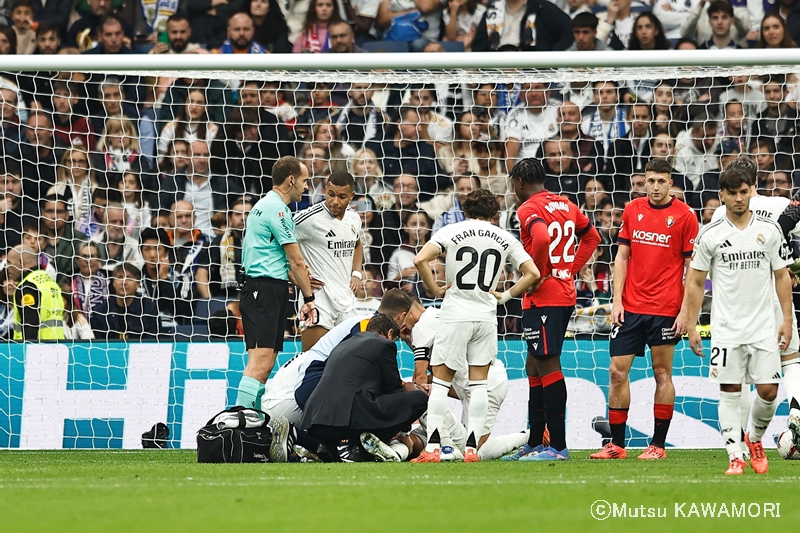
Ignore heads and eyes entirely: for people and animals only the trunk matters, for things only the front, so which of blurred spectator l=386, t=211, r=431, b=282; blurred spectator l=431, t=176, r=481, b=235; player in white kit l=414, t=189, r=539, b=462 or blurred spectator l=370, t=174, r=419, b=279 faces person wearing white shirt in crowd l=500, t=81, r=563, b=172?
the player in white kit

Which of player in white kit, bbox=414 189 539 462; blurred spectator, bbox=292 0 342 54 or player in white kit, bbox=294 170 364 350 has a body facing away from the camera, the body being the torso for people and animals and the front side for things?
player in white kit, bbox=414 189 539 462

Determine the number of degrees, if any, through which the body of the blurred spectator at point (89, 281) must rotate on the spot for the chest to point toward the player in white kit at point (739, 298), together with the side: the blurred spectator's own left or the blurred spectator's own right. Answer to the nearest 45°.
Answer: approximately 45° to the blurred spectator's own left

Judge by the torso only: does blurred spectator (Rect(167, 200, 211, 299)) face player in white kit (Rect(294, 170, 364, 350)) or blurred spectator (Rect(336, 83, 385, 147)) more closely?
the player in white kit

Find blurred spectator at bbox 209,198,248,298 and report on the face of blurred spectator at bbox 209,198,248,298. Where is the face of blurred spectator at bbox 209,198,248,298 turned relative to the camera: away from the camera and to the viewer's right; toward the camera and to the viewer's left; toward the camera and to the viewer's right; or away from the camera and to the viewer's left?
toward the camera and to the viewer's right

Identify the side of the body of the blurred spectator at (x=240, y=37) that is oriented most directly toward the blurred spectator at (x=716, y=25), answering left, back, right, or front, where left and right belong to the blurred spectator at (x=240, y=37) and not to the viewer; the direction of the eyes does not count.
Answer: left

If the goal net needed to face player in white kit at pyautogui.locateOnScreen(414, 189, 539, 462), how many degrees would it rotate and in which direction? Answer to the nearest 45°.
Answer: approximately 45° to its left

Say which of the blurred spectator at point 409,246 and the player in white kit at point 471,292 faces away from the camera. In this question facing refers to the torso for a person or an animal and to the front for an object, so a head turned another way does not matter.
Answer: the player in white kit

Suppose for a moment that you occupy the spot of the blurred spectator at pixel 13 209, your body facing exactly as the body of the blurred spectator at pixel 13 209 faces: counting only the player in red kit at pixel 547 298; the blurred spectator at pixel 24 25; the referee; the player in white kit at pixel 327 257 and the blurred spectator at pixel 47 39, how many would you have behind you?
2
